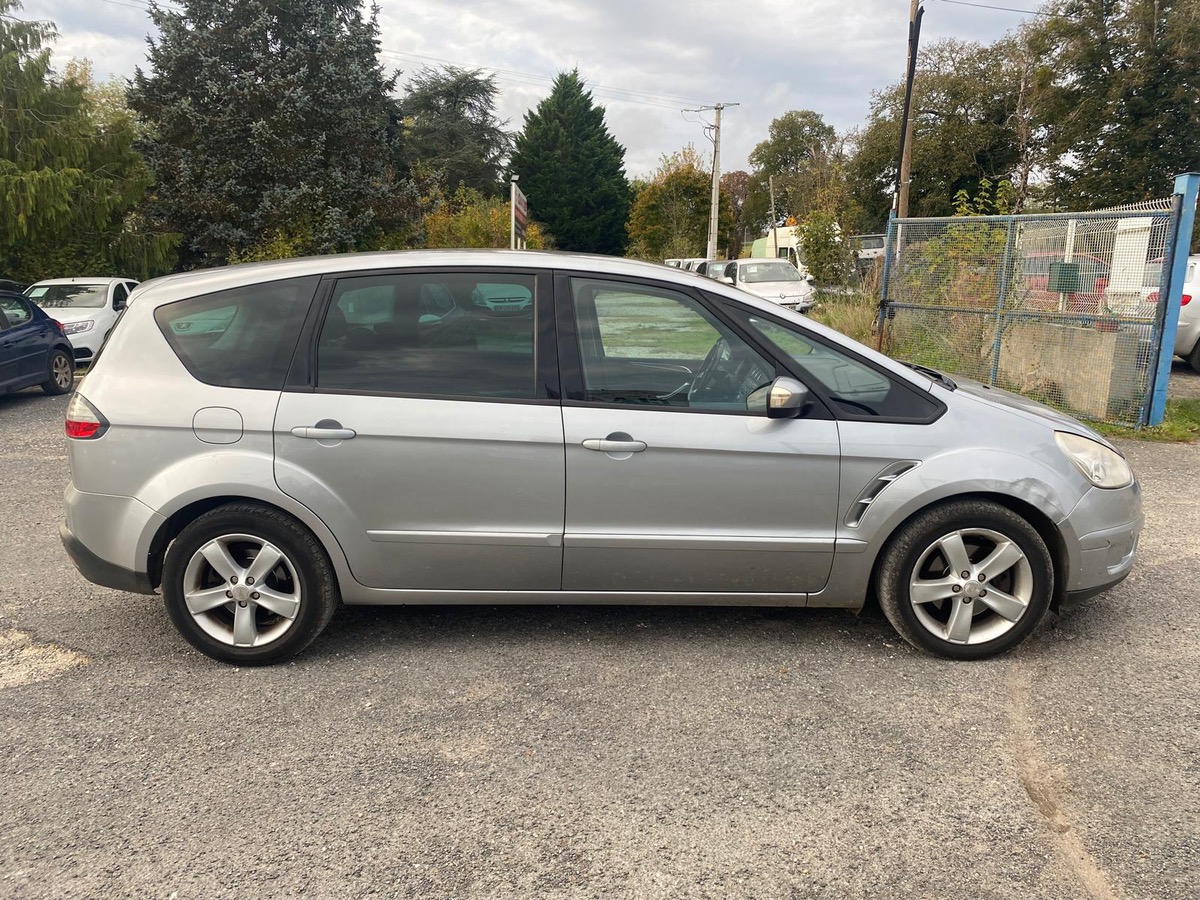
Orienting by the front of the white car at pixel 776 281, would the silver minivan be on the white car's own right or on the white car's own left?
on the white car's own right

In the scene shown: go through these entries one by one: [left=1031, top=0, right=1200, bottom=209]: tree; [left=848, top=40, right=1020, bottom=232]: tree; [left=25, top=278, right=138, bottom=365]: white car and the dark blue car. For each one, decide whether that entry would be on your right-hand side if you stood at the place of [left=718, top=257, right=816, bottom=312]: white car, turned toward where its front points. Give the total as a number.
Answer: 2

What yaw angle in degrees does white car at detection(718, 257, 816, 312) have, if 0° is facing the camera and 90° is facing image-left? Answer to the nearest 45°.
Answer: approximately 315°

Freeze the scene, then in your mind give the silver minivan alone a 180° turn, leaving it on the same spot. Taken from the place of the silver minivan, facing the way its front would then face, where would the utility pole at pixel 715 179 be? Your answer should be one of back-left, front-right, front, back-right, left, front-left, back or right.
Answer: right

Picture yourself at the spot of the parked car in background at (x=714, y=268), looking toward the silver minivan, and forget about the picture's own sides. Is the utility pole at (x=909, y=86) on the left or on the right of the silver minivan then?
left

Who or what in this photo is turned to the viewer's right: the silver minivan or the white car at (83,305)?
the silver minivan

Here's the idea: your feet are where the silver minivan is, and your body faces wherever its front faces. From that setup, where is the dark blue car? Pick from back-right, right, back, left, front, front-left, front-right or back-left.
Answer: back-left

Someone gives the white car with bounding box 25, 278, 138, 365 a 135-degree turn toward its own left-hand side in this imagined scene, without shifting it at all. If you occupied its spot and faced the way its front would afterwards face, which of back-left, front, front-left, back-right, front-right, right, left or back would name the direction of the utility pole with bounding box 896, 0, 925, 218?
front

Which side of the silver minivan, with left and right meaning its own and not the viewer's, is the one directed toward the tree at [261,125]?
left

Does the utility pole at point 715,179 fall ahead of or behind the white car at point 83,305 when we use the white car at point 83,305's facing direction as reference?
behind

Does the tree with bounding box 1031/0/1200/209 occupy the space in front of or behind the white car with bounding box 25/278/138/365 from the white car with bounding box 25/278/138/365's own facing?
behind

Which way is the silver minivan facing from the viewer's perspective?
to the viewer's right

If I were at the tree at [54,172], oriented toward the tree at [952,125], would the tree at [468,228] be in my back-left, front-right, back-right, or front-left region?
front-left

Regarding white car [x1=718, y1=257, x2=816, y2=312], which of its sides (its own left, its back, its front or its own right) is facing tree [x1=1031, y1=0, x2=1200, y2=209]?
left

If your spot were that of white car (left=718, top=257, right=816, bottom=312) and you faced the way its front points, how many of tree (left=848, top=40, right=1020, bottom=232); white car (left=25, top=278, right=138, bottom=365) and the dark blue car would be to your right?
2

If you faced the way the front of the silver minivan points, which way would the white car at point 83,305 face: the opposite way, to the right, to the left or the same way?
to the right

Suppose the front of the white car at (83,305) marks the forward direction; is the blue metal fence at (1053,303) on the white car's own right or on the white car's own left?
on the white car's own left

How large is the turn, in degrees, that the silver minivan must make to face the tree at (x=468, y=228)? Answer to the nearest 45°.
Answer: approximately 90° to its left

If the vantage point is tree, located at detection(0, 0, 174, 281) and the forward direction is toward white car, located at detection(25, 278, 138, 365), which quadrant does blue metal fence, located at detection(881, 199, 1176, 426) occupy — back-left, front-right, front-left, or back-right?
front-left

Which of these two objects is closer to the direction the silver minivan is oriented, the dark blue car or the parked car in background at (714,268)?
the parked car in background

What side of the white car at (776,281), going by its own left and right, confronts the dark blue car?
right

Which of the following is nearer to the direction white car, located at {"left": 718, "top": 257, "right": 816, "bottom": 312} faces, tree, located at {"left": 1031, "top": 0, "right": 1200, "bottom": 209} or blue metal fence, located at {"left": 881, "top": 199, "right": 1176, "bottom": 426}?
the blue metal fence

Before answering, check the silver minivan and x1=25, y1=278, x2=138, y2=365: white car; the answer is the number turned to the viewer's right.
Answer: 1
